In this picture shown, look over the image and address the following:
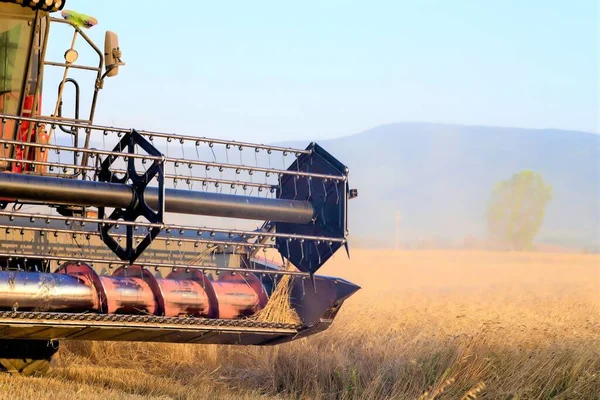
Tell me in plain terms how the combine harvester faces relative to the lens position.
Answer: facing the viewer and to the right of the viewer
